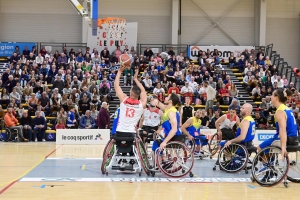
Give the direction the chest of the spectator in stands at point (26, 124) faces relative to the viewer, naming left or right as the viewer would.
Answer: facing the viewer

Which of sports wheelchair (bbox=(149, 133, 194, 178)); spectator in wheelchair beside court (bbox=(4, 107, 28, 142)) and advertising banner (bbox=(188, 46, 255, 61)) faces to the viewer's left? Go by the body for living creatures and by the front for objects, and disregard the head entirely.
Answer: the sports wheelchair

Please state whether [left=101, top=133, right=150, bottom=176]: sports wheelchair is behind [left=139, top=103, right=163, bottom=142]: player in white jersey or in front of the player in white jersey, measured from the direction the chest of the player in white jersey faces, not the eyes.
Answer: in front

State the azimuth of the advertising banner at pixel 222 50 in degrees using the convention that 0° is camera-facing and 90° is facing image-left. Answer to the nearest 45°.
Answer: approximately 0°

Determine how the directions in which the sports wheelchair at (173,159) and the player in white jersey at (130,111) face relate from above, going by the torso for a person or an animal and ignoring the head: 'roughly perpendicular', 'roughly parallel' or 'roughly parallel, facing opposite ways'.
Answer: roughly perpendicular

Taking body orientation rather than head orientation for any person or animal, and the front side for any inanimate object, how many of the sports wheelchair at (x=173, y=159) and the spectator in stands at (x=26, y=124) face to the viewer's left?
1

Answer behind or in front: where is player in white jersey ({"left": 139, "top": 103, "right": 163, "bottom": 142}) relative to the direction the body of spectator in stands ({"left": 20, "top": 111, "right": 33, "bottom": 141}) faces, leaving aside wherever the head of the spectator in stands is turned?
in front

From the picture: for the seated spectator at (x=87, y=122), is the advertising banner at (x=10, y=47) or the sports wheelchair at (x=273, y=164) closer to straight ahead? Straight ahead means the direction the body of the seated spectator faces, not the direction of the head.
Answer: the sports wheelchair

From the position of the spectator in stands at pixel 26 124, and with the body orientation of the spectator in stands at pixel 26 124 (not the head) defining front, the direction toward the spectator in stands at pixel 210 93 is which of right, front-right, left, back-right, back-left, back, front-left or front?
left

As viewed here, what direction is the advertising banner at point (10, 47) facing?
toward the camera

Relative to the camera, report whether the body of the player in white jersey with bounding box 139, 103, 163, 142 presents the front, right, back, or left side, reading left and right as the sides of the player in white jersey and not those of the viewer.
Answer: front

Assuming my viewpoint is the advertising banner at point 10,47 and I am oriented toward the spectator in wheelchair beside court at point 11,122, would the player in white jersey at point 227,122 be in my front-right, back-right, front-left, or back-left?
front-left

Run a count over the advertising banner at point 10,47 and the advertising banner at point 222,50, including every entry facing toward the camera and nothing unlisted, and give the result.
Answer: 2

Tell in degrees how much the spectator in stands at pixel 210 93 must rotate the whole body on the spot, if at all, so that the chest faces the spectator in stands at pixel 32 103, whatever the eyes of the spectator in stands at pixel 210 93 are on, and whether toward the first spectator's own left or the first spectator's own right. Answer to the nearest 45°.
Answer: approximately 45° to the first spectator's own right

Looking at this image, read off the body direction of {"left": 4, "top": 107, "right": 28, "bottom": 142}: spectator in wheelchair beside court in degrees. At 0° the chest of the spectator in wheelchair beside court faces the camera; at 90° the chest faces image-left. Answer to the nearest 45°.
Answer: approximately 315°
